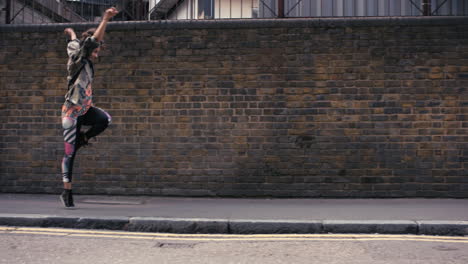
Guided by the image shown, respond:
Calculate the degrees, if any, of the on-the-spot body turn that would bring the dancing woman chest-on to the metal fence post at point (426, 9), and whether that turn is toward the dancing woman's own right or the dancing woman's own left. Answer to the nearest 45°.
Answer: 0° — they already face it

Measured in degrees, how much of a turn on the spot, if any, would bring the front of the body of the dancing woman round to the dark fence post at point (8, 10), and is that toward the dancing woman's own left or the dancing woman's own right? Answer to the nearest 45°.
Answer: approximately 135° to the dancing woman's own left

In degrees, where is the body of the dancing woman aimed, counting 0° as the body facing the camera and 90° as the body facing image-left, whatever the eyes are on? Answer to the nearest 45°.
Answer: approximately 270°

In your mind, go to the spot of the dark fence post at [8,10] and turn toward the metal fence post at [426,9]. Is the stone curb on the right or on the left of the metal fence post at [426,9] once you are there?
right
